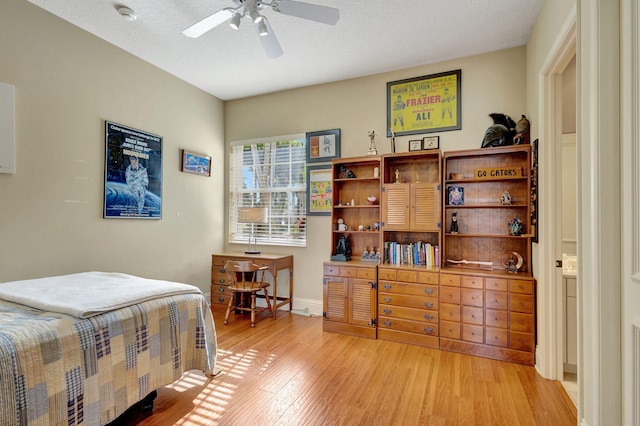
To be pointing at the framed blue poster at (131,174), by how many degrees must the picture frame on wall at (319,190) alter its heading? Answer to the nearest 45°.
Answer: approximately 90° to its right

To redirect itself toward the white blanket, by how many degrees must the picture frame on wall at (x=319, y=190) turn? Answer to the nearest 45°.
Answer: approximately 45° to its right

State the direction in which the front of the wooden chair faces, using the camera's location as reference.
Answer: facing away from the viewer and to the right of the viewer

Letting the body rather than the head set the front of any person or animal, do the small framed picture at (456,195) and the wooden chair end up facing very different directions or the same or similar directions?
very different directions

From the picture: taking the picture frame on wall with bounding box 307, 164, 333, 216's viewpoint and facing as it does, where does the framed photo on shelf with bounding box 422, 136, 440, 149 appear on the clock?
The framed photo on shelf is roughly at 10 o'clock from the picture frame on wall.

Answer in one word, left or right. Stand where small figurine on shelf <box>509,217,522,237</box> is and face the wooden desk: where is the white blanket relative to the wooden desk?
left

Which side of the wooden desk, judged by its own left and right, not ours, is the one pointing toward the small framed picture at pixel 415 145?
left

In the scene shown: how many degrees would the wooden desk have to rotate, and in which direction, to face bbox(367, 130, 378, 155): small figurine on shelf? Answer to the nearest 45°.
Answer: approximately 90° to its left

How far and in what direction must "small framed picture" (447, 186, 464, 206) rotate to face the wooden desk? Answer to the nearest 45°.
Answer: approximately 90° to its right

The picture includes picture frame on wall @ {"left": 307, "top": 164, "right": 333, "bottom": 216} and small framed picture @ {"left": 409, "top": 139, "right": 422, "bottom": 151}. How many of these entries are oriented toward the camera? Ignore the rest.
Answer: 2

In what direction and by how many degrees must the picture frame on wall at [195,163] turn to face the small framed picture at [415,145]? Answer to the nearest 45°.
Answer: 0° — it already faces it

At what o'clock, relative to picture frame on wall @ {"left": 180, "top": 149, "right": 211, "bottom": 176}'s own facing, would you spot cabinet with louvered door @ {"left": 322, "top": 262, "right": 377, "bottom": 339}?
The cabinet with louvered door is roughly at 12 o'clock from the picture frame on wall.

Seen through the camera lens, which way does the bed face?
facing away from the viewer and to the right of the viewer

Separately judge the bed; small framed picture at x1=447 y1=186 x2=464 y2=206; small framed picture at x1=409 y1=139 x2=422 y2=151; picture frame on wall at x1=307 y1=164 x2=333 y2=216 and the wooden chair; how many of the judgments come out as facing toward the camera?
3

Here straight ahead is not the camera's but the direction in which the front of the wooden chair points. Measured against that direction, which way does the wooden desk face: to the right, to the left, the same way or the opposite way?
the opposite way

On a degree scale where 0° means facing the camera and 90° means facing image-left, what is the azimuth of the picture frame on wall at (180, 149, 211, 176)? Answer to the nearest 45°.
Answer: approximately 315°

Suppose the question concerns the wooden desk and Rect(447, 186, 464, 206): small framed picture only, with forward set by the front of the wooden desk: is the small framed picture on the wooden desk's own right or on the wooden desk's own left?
on the wooden desk's own left
